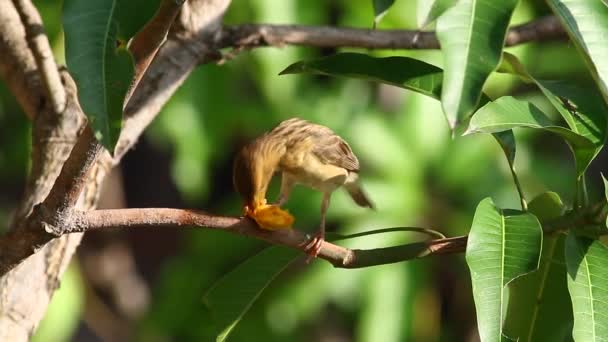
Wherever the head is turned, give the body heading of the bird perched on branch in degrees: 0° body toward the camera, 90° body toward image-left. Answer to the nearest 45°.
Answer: approximately 90°

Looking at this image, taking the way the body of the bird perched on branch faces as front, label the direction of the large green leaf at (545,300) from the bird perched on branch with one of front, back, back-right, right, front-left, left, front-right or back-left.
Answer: back-left
